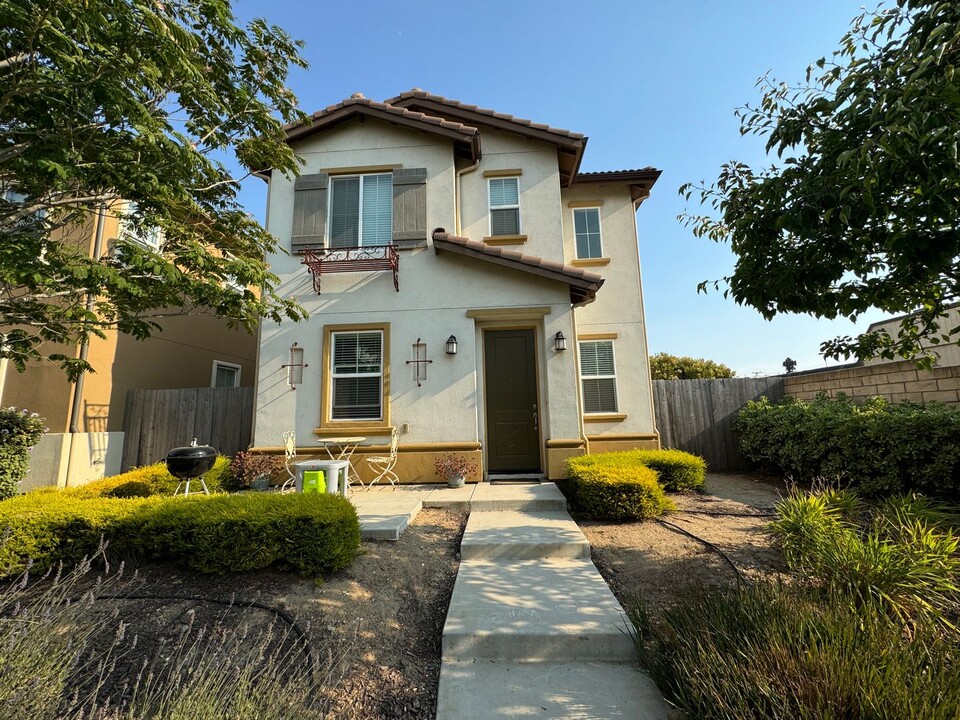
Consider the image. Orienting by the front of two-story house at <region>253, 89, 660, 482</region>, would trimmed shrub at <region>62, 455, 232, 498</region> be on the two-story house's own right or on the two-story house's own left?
on the two-story house's own right

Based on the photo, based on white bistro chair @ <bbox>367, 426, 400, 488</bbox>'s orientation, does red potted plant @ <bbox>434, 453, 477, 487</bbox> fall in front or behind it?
behind

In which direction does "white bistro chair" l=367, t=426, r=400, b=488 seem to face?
to the viewer's left

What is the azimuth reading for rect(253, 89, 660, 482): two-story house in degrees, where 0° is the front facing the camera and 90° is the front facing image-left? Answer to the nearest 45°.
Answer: approximately 0°

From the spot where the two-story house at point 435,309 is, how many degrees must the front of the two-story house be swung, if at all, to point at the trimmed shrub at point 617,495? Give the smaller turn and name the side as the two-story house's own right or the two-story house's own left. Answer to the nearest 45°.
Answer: approximately 45° to the two-story house's own left

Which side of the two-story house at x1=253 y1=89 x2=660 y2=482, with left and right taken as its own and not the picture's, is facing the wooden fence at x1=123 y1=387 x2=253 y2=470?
right

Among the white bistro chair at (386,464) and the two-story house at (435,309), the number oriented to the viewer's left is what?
1

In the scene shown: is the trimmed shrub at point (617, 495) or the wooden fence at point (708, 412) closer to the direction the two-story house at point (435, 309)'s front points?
the trimmed shrub

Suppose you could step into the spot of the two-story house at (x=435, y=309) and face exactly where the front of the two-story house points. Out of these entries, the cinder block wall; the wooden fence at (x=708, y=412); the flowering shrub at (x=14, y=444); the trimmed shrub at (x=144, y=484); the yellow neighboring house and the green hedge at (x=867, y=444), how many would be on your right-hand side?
3

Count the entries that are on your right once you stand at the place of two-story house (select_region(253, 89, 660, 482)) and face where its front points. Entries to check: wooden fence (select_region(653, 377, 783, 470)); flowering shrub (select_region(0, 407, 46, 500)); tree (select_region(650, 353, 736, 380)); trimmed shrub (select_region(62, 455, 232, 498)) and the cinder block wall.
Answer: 2

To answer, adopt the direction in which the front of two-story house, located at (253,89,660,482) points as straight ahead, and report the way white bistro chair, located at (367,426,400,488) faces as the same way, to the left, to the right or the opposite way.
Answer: to the right
